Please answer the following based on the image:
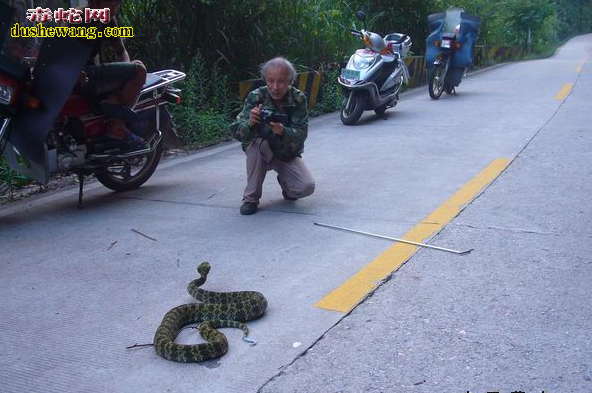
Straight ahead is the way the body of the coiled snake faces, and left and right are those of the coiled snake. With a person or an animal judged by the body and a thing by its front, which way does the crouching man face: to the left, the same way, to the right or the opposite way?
the opposite way

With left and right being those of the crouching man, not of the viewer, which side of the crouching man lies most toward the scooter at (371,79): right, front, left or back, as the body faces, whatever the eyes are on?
back

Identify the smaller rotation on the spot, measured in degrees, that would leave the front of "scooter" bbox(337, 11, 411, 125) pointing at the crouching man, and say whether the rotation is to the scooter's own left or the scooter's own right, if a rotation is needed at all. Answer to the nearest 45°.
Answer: approximately 45° to the scooter's own left

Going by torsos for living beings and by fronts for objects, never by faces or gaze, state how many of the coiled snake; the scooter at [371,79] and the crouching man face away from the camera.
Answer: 1

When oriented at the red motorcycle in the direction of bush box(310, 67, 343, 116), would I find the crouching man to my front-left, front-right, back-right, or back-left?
front-right

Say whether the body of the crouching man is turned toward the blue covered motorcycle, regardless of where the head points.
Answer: no

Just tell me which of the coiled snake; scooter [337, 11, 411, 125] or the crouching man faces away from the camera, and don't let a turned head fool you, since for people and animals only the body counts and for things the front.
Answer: the coiled snake

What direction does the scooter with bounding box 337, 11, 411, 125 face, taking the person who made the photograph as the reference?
facing the viewer and to the left of the viewer

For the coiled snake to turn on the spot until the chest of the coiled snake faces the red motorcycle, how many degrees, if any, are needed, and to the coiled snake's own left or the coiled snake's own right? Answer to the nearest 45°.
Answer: approximately 45° to the coiled snake's own left

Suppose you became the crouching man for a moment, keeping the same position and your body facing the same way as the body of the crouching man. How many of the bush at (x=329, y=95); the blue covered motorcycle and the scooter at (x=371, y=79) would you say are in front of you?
0

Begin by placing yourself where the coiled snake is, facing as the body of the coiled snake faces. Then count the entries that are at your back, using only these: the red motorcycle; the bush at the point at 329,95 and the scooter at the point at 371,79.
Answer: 0

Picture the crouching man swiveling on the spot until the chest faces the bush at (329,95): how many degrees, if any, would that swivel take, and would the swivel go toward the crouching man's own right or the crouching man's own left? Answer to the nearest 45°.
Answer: approximately 180°

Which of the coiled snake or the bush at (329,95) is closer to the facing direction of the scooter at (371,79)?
the coiled snake

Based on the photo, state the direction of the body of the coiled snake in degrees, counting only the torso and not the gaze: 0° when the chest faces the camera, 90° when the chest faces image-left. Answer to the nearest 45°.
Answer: approximately 180°

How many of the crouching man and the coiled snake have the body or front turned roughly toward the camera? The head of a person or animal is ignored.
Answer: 1

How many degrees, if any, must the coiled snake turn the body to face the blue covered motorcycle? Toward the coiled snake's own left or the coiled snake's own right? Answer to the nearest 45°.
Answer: approximately 45° to the coiled snake's own right

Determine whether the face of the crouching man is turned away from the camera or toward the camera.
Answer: toward the camera

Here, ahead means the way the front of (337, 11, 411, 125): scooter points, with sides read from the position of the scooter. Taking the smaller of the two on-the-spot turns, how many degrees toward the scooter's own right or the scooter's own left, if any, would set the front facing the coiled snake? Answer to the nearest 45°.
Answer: approximately 45° to the scooter's own left

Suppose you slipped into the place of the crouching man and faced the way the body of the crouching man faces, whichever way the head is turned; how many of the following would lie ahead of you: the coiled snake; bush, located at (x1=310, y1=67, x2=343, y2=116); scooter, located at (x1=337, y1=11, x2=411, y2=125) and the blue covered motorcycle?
1

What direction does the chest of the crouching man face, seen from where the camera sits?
toward the camera
